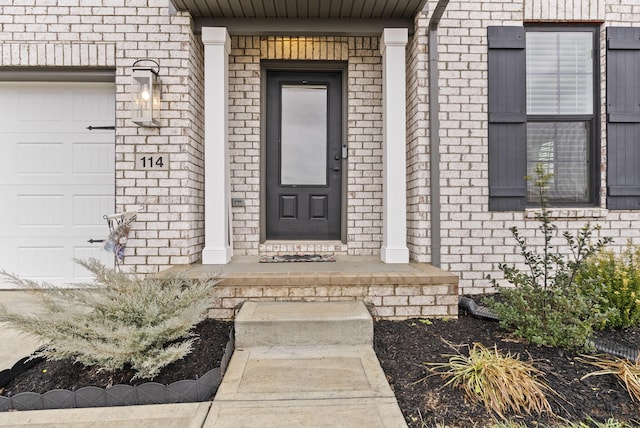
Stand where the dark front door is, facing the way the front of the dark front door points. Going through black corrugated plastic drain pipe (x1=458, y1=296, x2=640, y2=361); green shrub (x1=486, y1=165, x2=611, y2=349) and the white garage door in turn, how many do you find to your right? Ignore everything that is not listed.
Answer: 1

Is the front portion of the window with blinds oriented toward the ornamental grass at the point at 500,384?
yes

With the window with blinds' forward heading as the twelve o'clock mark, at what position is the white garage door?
The white garage door is roughly at 2 o'clock from the window with blinds.

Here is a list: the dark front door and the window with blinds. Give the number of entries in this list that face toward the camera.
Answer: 2

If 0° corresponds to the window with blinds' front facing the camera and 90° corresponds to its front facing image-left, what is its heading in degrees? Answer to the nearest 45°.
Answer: approximately 0°
